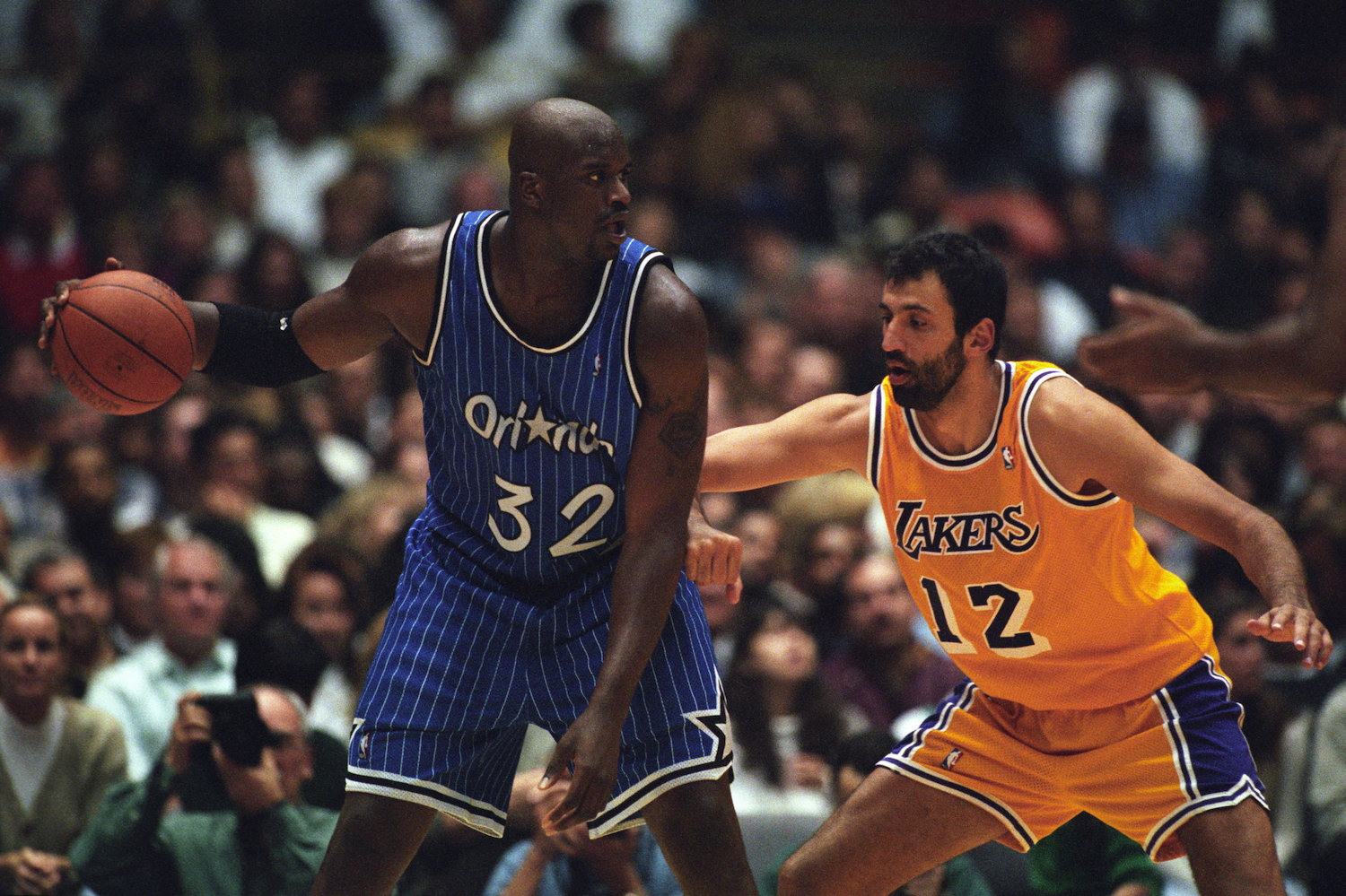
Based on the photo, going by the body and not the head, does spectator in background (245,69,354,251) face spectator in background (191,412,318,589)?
yes

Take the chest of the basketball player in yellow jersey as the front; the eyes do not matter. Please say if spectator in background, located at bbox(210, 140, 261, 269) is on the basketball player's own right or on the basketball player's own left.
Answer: on the basketball player's own right

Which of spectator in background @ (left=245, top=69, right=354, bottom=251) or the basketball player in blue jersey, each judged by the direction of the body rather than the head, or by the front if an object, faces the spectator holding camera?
the spectator in background

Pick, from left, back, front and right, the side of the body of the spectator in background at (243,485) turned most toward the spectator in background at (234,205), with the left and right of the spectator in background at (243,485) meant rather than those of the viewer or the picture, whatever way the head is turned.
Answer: back

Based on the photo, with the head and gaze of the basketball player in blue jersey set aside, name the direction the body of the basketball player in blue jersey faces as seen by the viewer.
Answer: toward the camera

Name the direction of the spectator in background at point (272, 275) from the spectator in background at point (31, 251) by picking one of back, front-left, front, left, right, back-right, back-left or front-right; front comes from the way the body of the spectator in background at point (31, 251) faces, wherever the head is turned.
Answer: front-left

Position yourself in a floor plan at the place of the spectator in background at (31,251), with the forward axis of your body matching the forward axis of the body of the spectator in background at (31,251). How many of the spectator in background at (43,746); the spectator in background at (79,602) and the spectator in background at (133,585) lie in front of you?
3

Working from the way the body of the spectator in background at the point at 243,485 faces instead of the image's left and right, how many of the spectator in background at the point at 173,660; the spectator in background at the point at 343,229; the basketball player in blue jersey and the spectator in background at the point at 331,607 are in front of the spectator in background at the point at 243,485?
3

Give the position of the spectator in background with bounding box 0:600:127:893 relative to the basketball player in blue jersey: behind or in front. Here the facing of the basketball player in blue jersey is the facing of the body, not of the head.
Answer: behind

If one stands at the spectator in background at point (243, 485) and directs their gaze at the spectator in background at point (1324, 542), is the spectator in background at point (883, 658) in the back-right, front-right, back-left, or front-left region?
front-right

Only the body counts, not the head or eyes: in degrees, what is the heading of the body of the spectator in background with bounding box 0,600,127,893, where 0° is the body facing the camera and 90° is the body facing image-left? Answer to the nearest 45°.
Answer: approximately 0°

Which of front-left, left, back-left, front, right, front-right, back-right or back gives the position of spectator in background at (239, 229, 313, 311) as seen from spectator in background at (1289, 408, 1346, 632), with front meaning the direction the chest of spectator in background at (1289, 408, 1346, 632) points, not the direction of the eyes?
right

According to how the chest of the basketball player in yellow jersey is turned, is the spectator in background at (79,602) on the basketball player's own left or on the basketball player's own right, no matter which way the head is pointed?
on the basketball player's own right

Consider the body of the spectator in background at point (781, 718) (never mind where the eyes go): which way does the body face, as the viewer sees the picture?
toward the camera

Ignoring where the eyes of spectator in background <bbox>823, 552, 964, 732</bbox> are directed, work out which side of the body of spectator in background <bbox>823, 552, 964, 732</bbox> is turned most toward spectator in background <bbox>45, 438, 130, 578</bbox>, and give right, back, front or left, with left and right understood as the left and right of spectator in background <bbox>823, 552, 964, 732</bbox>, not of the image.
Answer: right

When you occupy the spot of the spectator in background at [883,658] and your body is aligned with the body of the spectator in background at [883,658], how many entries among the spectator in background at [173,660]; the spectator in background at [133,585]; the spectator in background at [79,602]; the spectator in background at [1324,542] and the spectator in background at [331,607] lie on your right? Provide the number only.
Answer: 4

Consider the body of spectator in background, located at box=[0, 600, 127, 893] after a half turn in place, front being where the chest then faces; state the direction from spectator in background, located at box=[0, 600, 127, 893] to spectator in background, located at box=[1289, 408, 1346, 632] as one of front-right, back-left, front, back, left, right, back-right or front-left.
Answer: right
